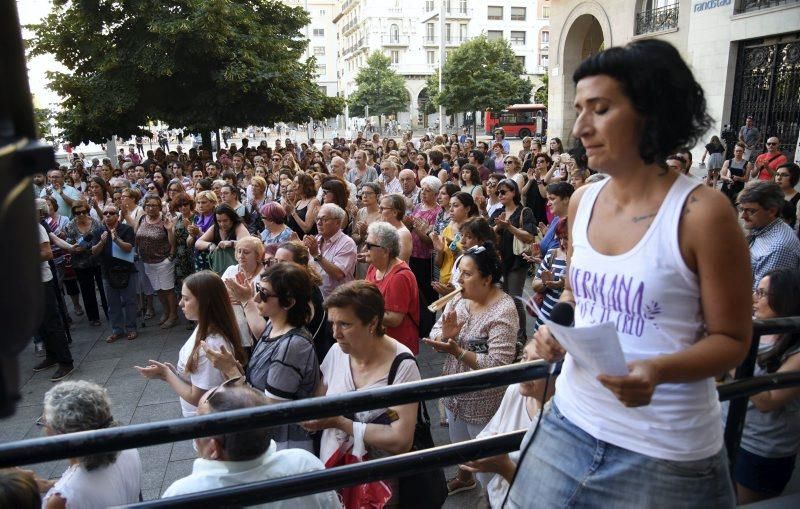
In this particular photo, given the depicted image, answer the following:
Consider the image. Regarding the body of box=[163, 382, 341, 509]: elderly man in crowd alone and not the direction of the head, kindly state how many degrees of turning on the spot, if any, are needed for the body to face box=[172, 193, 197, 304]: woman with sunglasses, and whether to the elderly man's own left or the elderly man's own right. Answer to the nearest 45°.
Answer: approximately 45° to the elderly man's own right

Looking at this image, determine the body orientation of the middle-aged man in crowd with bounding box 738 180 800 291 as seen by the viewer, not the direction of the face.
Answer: to the viewer's left

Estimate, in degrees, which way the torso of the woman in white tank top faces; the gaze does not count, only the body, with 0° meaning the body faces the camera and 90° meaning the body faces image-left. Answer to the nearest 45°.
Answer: approximately 45°

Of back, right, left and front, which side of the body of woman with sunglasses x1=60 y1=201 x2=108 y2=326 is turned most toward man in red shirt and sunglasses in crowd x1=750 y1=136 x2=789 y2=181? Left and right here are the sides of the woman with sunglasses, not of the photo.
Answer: left

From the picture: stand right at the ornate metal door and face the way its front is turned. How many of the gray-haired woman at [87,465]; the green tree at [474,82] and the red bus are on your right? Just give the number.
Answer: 2

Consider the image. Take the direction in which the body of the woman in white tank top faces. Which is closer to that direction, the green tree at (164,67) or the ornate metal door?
the green tree

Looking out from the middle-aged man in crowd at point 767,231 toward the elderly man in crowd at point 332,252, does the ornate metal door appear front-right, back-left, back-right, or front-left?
back-right

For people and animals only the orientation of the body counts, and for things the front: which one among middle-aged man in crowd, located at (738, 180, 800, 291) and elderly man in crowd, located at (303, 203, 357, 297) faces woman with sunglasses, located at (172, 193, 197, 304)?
middle-aged man in crowd, located at (738, 180, 800, 291)

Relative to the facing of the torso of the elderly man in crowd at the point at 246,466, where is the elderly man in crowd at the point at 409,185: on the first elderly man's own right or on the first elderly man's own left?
on the first elderly man's own right

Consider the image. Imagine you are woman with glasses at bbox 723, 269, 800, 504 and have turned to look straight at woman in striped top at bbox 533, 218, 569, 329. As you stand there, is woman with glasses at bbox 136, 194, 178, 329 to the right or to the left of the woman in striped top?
left

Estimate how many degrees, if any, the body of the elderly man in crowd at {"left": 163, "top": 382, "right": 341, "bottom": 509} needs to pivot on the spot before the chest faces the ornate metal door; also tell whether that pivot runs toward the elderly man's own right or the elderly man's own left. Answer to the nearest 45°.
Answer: approximately 90° to the elderly man's own right
